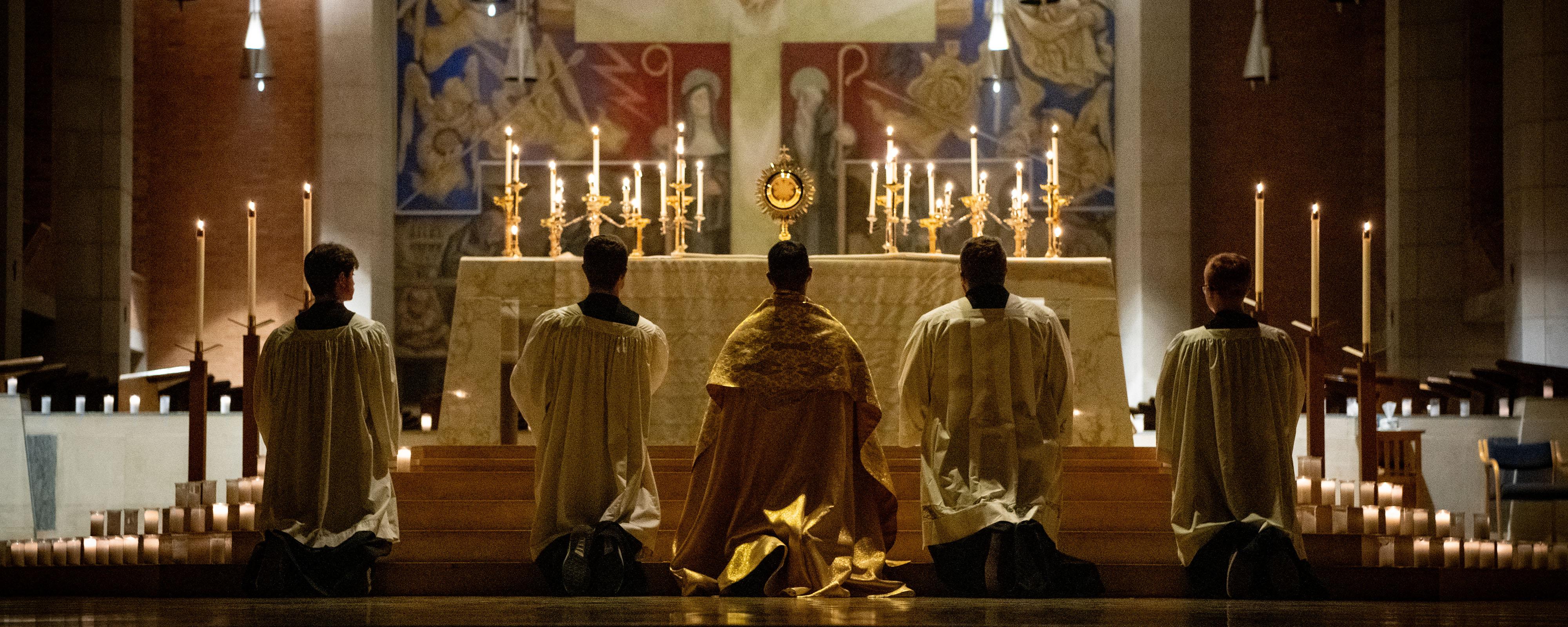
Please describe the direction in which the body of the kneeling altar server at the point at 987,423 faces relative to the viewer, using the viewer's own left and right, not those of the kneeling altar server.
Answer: facing away from the viewer

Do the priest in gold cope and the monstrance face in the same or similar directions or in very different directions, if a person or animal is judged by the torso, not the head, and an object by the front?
very different directions

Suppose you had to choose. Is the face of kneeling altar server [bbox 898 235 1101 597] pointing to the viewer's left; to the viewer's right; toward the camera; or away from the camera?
away from the camera

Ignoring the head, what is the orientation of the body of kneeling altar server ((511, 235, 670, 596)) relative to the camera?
away from the camera

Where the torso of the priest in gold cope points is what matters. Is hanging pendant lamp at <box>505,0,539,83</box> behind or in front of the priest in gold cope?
in front

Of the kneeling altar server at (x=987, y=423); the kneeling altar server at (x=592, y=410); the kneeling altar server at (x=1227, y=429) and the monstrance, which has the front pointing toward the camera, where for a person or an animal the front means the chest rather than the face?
the monstrance

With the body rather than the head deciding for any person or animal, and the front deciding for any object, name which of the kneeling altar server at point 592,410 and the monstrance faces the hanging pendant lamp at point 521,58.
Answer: the kneeling altar server

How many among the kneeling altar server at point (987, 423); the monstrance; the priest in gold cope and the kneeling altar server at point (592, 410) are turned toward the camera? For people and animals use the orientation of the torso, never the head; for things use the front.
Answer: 1

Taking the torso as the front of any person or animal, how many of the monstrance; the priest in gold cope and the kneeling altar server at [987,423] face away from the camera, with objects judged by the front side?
2

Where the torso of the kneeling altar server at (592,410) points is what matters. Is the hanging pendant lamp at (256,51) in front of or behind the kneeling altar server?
in front

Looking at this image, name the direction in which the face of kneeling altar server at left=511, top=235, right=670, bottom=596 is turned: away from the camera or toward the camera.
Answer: away from the camera

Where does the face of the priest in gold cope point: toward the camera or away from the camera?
away from the camera

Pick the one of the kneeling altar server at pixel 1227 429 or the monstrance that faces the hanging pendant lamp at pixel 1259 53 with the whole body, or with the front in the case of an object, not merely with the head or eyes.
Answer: the kneeling altar server

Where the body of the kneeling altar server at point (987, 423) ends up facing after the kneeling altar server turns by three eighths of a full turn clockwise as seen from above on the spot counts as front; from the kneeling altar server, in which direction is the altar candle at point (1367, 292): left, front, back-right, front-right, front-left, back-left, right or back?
left

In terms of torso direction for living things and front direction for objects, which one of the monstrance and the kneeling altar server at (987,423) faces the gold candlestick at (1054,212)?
the kneeling altar server

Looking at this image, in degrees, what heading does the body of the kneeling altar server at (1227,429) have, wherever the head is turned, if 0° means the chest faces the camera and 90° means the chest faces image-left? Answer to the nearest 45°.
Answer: approximately 180°

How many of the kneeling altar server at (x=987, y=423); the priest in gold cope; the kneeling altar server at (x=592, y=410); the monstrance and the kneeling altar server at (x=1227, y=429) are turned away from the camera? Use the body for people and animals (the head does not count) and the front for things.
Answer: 4
